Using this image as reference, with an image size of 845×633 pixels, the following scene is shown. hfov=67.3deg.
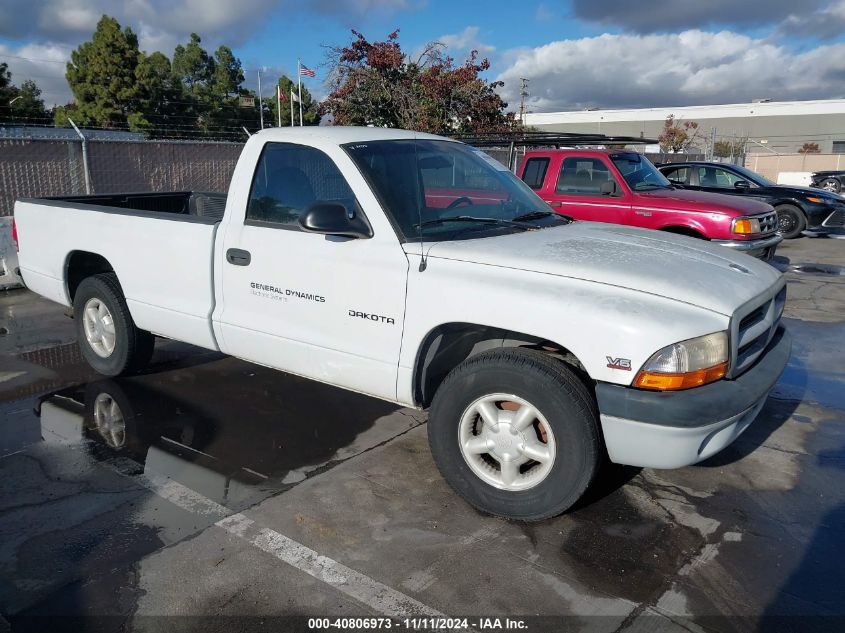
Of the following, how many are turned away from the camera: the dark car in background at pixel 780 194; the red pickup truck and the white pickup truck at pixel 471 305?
0

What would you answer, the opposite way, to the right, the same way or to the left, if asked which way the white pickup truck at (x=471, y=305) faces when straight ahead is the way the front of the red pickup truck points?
the same way

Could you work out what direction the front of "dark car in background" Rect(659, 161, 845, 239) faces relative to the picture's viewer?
facing the viewer and to the right of the viewer

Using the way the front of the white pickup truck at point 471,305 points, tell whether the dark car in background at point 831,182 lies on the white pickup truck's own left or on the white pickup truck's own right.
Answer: on the white pickup truck's own left

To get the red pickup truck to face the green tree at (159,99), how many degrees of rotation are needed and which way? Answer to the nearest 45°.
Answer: approximately 180°

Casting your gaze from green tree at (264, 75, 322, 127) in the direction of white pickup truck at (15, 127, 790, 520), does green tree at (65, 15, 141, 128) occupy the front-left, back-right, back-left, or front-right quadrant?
front-right

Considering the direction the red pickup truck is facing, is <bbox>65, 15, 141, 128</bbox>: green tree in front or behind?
behind

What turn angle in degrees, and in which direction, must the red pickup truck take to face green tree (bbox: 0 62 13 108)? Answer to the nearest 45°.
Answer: approximately 180°

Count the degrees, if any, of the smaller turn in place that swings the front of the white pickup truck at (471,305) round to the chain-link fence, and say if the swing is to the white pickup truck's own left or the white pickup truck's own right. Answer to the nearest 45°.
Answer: approximately 180°

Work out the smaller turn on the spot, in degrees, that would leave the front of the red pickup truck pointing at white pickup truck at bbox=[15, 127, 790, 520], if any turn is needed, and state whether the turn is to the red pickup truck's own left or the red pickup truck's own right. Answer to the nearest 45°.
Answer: approximately 45° to the red pickup truck's own right

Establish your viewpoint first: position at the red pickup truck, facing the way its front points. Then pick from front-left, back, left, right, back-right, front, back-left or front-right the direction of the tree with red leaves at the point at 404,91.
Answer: back

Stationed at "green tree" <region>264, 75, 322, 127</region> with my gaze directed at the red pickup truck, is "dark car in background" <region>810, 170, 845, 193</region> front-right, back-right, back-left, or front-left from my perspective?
front-left

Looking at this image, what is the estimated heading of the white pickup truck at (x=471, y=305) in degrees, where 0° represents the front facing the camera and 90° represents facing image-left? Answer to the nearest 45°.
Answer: approximately 315°

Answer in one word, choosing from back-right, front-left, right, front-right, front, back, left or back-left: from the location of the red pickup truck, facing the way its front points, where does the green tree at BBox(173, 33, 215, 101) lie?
back
